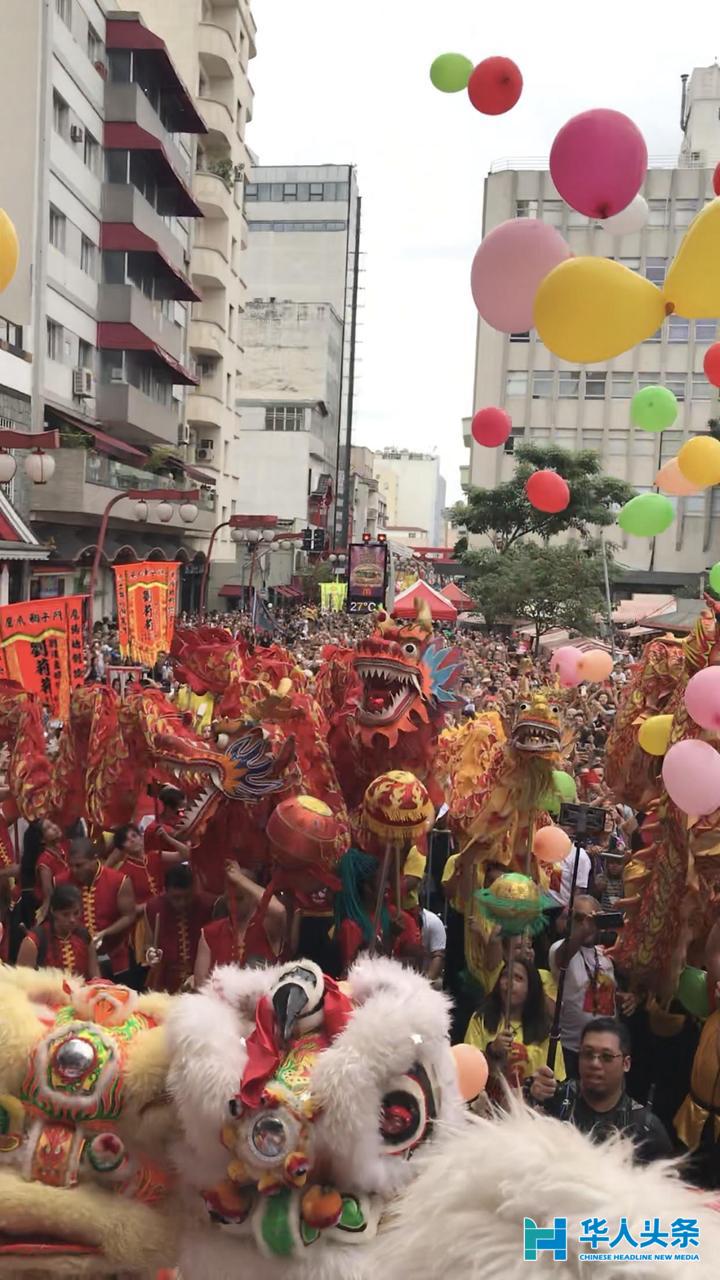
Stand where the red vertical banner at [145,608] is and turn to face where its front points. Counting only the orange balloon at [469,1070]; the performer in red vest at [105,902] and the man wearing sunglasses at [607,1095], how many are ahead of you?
3

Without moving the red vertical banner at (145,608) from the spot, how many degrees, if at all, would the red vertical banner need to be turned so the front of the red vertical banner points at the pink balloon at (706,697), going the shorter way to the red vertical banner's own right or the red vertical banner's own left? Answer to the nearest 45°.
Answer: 0° — it already faces it

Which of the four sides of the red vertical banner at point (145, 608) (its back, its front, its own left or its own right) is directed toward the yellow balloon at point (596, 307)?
front

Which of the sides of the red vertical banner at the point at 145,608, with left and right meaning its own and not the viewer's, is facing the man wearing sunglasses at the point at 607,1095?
front

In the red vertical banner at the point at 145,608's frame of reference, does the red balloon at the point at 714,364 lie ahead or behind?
ahead

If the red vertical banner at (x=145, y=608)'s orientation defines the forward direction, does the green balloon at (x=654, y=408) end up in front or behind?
in front

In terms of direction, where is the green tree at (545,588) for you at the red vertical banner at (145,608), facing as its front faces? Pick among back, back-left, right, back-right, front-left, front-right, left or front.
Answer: back-left

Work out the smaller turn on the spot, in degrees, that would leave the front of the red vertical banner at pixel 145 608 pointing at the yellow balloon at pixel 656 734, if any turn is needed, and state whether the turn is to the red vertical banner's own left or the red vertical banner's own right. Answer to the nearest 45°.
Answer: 0° — it already faces it

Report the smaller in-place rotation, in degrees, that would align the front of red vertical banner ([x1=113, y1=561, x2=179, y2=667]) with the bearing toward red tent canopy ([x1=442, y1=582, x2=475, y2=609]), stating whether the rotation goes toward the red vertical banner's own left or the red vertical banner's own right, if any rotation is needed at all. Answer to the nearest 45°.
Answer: approximately 135° to the red vertical banner's own left

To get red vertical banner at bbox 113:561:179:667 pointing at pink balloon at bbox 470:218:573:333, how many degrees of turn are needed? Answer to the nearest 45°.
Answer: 0° — it already faces it

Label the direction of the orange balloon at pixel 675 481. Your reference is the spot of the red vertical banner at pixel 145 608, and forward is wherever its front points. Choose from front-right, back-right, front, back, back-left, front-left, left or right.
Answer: front-left

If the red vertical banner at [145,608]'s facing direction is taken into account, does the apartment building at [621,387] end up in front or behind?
behind
